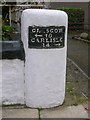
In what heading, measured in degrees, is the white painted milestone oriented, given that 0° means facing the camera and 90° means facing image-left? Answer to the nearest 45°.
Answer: approximately 0°
